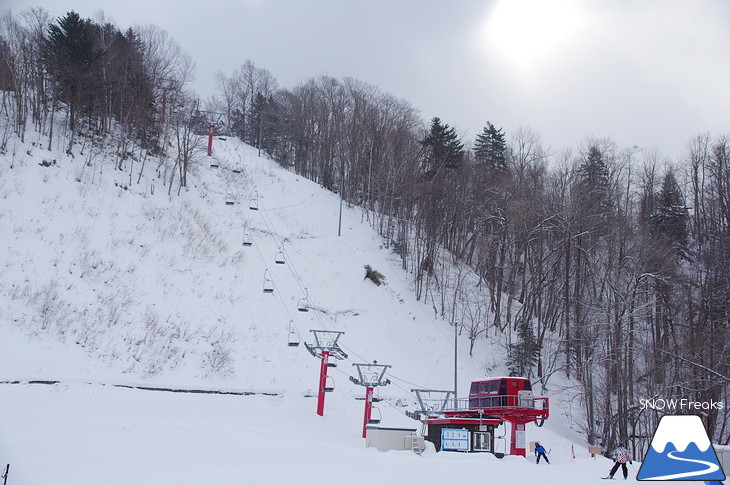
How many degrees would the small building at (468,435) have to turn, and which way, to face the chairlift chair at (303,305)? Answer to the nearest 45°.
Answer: approximately 135° to its right

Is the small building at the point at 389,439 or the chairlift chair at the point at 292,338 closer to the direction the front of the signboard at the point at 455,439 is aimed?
the small building

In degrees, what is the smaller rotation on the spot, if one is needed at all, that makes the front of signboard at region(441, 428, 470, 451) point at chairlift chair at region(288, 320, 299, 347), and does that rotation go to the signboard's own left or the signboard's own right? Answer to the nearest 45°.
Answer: approximately 135° to the signboard's own right

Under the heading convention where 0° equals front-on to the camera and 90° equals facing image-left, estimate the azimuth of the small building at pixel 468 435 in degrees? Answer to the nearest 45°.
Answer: approximately 0°

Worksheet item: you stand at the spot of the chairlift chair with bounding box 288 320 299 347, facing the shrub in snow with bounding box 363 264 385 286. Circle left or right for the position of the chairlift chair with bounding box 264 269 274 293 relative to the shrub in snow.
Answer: left

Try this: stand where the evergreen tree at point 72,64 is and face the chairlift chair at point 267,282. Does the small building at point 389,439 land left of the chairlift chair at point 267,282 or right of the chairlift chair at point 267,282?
right

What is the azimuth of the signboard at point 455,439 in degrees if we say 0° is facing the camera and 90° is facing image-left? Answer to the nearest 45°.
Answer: approximately 0°

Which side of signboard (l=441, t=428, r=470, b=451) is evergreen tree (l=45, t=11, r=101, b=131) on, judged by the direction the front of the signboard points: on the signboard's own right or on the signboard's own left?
on the signboard's own right
